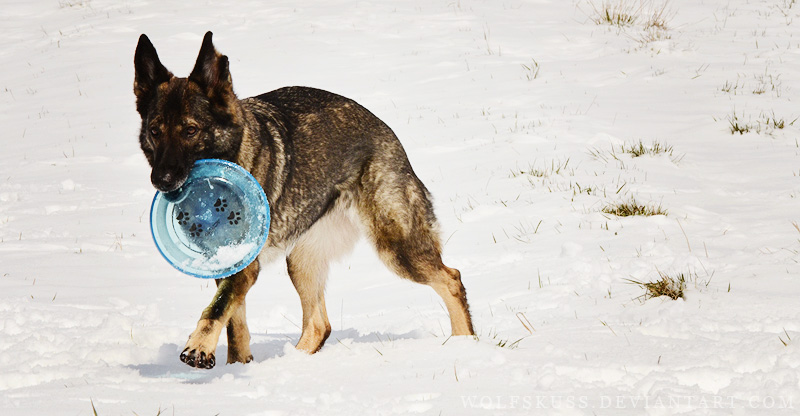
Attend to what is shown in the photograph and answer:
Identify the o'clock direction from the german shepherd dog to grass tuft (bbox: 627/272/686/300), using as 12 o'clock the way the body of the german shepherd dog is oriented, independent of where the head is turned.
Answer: The grass tuft is roughly at 6 o'clock from the german shepherd dog.

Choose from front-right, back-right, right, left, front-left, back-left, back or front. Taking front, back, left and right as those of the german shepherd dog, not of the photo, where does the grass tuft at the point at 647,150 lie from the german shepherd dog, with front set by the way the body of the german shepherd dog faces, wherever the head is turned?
back

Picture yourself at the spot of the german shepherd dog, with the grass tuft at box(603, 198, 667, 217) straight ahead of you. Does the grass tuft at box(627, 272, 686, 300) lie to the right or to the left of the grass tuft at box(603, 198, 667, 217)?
right

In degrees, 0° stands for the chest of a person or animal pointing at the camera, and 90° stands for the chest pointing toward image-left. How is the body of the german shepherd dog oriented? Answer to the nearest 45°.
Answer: approximately 45°

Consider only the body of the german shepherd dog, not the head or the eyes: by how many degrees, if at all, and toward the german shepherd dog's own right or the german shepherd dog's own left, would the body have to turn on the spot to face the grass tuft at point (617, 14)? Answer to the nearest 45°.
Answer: approximately 180°

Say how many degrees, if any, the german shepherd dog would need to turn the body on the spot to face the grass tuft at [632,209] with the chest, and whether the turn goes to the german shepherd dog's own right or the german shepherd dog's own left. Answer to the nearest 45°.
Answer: approximately 180°
